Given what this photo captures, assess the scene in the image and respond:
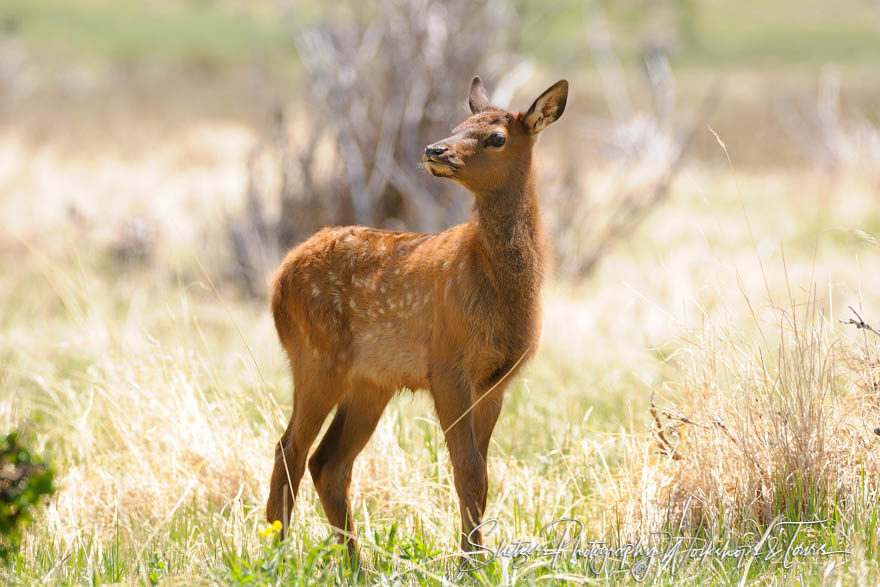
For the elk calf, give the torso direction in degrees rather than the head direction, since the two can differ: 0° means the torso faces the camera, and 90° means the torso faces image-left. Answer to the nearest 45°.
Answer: approximately 315°

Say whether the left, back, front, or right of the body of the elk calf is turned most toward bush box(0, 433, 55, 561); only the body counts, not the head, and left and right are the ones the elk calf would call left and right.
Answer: back
